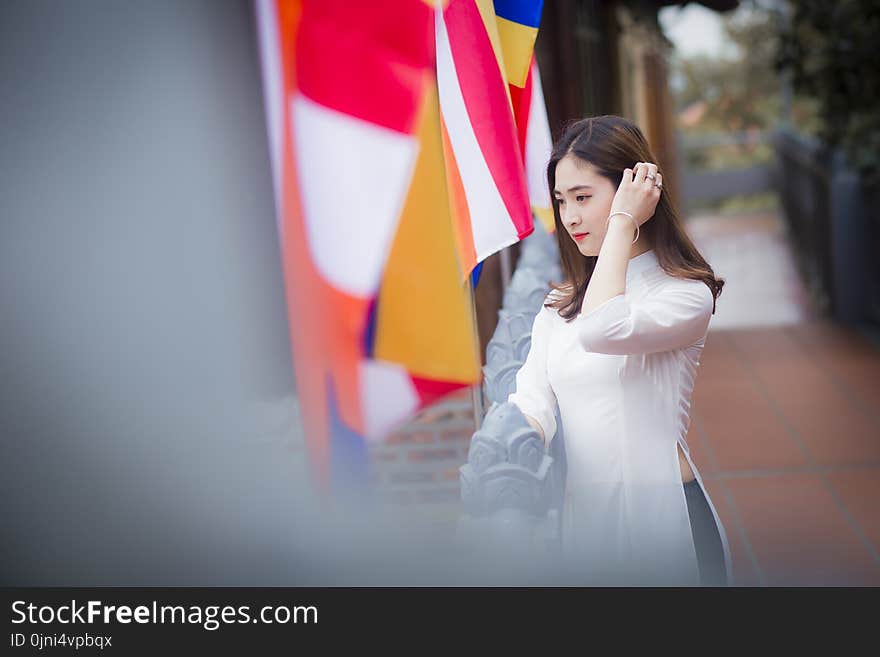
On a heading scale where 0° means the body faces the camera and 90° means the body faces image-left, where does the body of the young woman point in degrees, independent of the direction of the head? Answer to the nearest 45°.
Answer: approximately 45°
